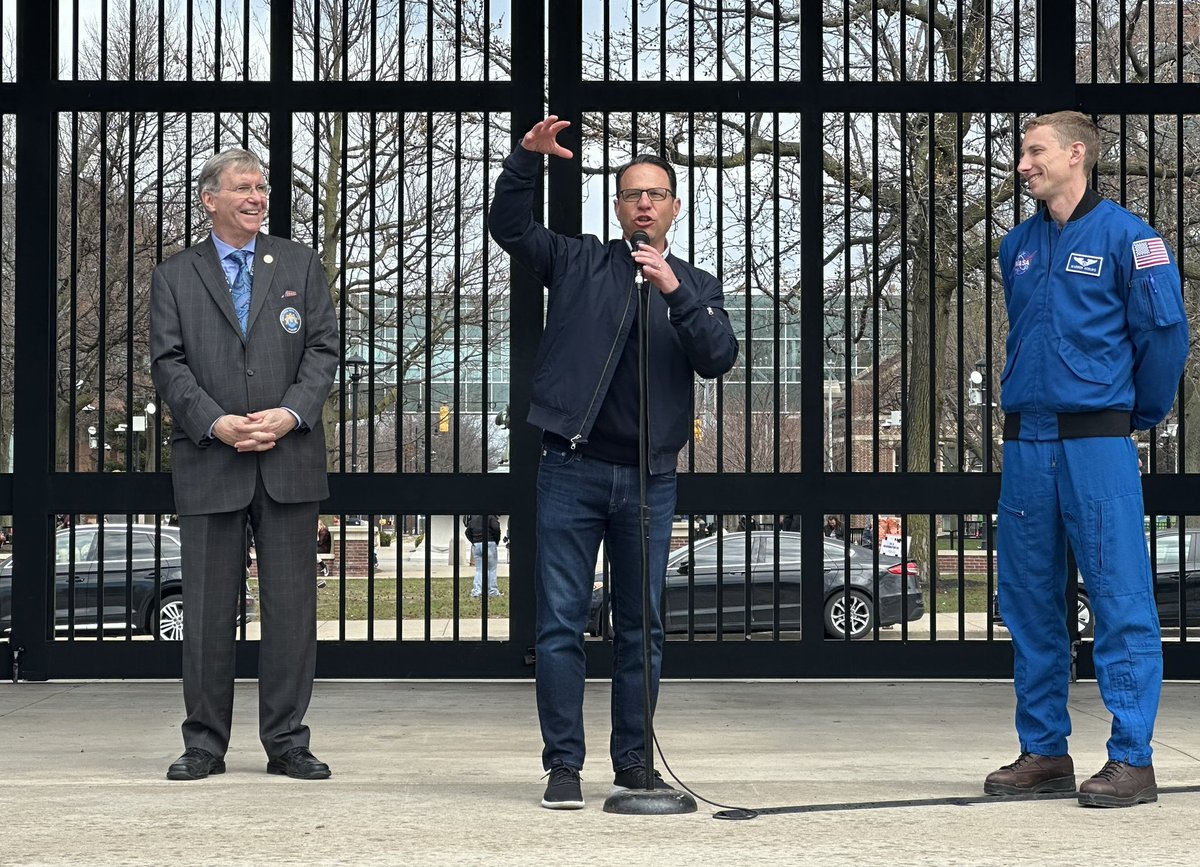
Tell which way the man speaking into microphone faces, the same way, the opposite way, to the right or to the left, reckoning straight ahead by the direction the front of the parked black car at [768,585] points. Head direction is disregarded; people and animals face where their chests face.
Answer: to the left

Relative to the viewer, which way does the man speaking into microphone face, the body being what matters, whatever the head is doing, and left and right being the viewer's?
facing the viewer

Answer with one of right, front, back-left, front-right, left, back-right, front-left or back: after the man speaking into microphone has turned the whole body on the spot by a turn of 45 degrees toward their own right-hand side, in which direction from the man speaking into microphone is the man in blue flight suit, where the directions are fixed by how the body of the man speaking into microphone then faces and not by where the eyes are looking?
back-left

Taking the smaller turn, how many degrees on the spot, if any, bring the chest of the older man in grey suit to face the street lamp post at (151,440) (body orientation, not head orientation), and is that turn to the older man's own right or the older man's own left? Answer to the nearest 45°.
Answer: approximately 180°

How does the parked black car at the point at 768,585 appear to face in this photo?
to the viewer's left

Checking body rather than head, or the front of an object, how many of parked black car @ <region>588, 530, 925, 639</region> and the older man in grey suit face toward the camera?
1

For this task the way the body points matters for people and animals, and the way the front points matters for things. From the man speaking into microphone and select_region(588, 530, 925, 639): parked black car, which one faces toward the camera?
the man speaking into microphone

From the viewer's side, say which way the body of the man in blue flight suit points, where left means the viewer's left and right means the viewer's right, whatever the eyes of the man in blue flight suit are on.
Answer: facing the viewer and to the left of the viewer

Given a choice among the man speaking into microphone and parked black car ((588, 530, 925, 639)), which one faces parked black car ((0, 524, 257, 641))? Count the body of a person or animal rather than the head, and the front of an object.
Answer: parked black car ((588, 530, 925, 639))

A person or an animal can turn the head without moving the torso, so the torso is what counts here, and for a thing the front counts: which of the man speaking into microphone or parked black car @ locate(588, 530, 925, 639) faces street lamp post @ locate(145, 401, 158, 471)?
the parked black car

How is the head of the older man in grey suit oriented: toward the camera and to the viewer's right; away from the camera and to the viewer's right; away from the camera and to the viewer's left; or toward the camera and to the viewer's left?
toward the camera and to the viewer's right

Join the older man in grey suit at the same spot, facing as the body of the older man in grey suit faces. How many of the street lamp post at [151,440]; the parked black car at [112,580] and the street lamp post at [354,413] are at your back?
3

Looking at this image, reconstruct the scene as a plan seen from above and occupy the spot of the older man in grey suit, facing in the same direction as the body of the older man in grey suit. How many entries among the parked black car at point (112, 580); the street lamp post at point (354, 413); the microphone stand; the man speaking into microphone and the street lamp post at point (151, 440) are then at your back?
3

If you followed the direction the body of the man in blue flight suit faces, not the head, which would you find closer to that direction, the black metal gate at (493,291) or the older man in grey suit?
the older man in grey suit

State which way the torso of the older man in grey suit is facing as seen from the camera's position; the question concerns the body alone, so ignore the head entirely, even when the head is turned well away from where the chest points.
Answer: toward the camera

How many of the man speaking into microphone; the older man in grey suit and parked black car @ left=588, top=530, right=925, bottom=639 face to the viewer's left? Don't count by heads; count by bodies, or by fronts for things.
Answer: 1

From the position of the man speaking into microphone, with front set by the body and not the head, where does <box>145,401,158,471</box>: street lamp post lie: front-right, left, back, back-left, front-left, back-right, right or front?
back-right

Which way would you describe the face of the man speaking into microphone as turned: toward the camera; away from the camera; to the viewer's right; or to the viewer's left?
toward the camera
